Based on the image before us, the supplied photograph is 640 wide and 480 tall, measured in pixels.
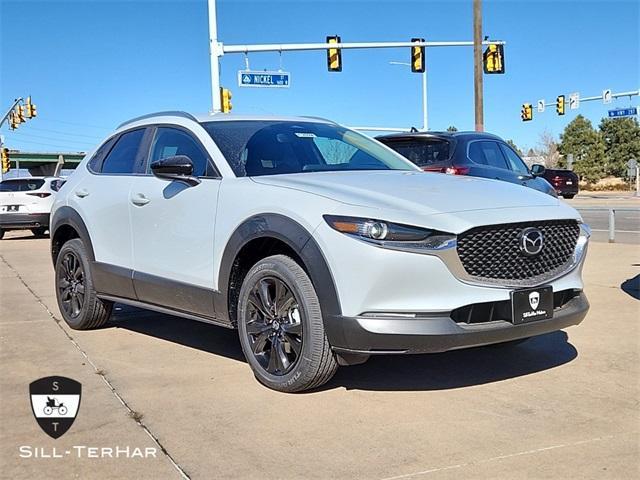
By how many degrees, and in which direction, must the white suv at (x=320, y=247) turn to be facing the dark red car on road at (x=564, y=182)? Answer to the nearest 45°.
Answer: approximately 135° to its left

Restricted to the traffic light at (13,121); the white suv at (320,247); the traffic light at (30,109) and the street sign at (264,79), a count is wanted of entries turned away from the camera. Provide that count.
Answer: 0

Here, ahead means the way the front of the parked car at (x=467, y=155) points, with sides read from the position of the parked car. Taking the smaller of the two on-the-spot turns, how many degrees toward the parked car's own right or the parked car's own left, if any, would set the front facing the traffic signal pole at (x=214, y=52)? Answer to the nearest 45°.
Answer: approximately 90° to the parked car's own left

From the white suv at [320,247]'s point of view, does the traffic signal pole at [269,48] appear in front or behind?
behind

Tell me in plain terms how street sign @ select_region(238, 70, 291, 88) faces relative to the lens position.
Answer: facing the viewer

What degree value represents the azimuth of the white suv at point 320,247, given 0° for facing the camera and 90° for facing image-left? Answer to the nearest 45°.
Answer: approximately 315°

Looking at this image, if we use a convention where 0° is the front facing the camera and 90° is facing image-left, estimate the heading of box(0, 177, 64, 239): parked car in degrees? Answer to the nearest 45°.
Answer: approximately 225°
